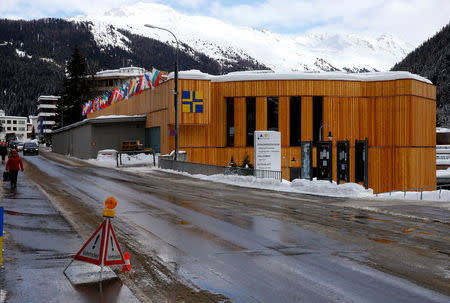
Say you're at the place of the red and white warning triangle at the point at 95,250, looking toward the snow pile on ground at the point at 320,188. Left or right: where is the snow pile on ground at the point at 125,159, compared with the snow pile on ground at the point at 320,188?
left

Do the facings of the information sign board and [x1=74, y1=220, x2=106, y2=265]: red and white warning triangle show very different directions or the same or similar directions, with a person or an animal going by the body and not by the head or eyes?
same or similar directions

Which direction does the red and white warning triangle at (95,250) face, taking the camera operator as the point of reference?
facing the viewer and to the left of the viewer

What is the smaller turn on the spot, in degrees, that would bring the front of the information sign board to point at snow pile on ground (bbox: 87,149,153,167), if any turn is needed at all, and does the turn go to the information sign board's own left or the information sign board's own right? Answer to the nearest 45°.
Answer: approximately 135° to the information sign board's own right

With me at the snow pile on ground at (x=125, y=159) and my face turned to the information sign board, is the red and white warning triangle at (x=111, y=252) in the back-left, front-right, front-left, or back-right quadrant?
front-right

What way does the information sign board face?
toward the camera

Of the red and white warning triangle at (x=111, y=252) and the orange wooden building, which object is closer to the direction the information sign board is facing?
the red and white warning triangle

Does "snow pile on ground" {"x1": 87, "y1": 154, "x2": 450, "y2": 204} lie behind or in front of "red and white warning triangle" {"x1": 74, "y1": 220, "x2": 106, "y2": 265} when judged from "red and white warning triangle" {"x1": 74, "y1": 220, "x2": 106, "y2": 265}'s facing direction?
behind

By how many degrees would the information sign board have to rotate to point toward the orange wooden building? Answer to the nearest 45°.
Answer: approximately 180°

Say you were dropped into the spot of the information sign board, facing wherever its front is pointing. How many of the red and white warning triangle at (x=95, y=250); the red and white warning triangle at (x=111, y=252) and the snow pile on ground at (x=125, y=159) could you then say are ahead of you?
2

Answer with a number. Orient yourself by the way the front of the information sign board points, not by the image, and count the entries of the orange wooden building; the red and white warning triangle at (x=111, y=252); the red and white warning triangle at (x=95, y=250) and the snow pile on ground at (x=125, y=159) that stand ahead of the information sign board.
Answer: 2

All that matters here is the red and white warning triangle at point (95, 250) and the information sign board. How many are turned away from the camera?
0

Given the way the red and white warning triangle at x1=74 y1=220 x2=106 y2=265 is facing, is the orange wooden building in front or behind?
behind

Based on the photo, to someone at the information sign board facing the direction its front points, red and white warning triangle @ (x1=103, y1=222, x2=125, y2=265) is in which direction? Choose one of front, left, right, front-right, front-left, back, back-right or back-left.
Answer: front
